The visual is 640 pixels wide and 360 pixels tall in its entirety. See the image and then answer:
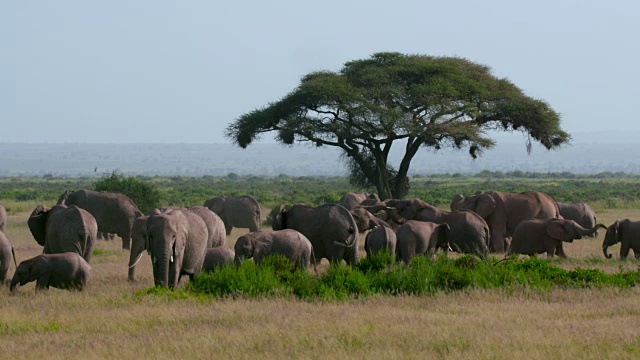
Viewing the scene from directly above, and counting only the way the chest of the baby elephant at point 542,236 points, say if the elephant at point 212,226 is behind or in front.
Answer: behind

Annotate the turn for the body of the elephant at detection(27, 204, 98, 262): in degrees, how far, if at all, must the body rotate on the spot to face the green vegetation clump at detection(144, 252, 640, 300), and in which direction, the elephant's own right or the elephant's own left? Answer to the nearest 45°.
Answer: approximately 180°

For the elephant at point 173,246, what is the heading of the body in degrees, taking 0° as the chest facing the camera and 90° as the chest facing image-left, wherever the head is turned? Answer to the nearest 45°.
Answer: approximately 45°

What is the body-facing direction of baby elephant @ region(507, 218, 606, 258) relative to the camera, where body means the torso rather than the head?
to the viewer's right

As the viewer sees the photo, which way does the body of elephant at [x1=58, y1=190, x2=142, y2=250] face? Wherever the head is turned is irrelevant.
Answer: to the viewer's left

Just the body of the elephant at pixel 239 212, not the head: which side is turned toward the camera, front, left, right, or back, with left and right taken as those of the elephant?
left

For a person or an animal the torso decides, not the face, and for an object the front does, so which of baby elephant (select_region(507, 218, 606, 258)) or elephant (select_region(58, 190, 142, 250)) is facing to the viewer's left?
the elephant

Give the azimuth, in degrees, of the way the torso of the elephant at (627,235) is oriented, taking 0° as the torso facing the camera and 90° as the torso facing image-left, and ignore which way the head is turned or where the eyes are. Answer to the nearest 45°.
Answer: approximately 90°

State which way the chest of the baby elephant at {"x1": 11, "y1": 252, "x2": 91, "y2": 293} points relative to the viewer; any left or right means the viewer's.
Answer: facing to the left of the viewer

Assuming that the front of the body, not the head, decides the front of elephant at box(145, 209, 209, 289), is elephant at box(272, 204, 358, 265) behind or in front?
behind

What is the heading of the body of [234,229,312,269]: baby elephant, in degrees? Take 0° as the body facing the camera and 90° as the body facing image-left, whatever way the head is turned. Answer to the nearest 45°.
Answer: approximately 90°

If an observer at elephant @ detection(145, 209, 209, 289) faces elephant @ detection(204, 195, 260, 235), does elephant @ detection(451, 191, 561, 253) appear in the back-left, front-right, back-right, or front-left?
front-right
